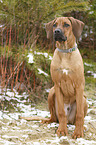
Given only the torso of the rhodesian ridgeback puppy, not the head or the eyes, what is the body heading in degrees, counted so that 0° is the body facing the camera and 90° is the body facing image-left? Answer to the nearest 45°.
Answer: approximately 0°
